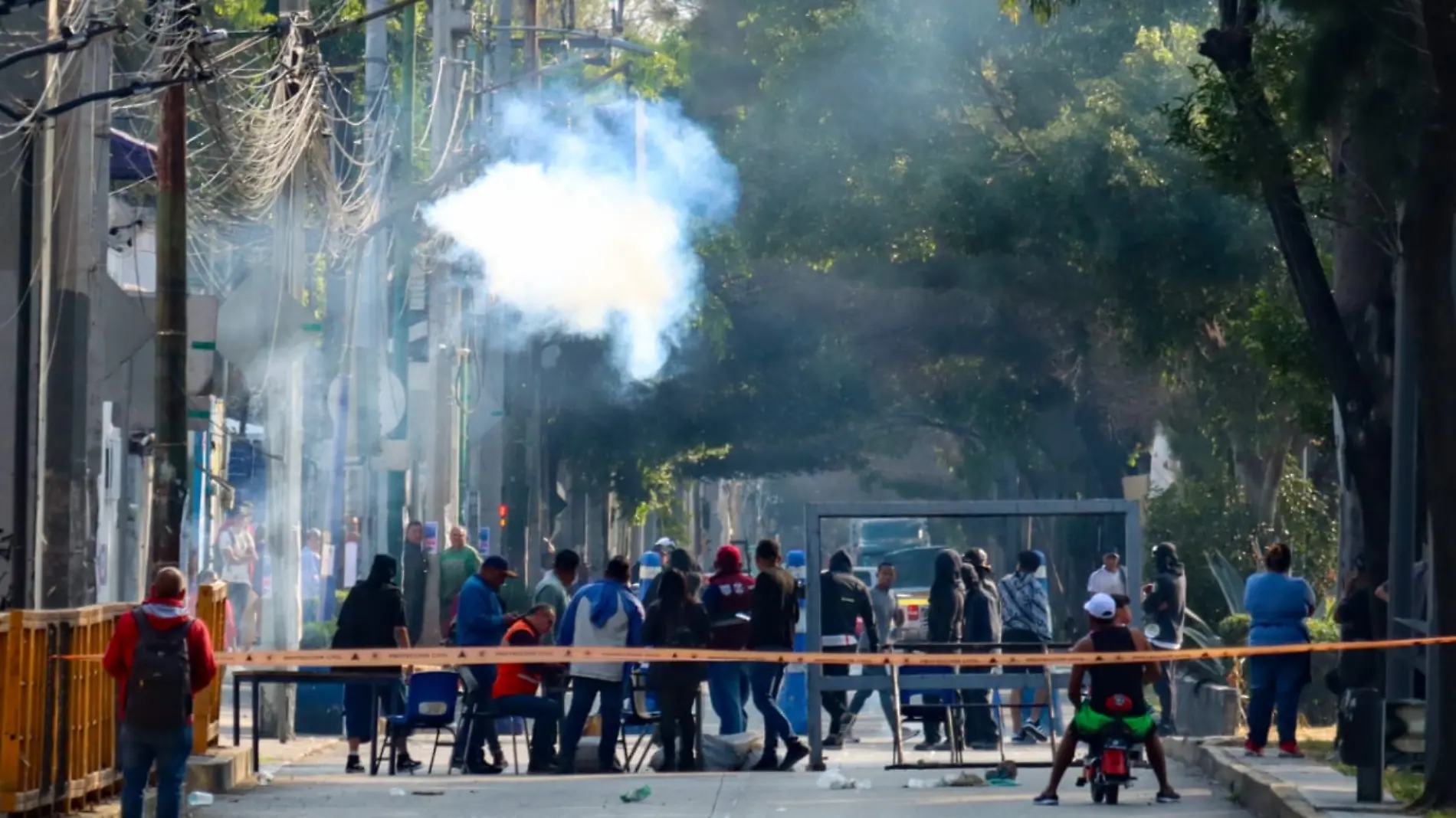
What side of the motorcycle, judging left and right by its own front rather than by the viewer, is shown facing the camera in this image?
back

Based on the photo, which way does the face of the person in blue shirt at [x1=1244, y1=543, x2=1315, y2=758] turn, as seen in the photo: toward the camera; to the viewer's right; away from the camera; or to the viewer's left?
away from the camera

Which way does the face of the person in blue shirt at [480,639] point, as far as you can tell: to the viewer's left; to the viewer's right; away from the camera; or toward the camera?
to the viewer's right

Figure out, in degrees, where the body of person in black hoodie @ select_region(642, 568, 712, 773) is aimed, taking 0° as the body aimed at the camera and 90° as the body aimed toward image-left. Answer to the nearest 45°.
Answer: approximately 180°

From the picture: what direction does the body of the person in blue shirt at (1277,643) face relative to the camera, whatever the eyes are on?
away from the camera

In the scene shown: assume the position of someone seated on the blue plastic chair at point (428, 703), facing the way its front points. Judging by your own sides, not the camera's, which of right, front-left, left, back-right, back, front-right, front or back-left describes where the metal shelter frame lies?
back-right

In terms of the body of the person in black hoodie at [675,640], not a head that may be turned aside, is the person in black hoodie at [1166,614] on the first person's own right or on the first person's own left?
on the first person's own right
